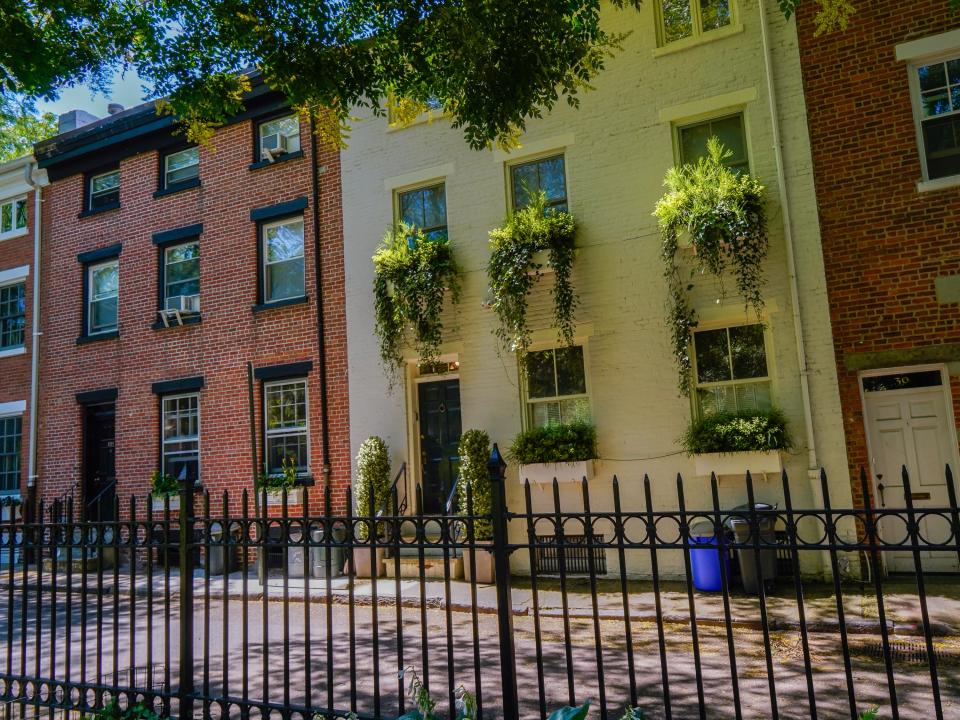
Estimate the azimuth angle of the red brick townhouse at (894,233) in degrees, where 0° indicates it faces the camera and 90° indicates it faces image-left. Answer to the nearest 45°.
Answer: approximately 0°

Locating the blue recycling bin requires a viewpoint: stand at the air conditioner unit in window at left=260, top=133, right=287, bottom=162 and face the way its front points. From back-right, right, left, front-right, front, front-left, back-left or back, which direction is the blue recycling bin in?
left

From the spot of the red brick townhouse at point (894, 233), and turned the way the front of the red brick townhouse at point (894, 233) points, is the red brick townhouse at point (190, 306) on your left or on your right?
on your right

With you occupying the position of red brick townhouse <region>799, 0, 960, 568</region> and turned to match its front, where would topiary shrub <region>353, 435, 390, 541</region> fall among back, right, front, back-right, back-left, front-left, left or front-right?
right

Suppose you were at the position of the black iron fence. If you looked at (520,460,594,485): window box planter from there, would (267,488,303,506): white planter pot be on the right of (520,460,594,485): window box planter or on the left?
left

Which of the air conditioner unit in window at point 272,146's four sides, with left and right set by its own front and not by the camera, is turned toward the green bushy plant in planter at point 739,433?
left

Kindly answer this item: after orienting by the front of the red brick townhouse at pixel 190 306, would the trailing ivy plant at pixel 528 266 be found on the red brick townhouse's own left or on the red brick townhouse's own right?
on the red brick townhouse's own left

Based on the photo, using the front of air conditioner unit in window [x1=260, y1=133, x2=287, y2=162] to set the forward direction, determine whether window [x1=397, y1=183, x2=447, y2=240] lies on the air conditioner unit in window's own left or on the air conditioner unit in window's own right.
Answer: on the air conditioner unit in window's own left

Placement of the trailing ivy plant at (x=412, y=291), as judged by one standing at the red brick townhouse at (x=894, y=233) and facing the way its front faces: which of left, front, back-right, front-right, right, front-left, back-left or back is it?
right
